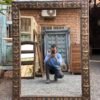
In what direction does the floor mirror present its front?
toward the camera

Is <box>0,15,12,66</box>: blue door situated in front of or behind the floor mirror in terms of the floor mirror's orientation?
behind
